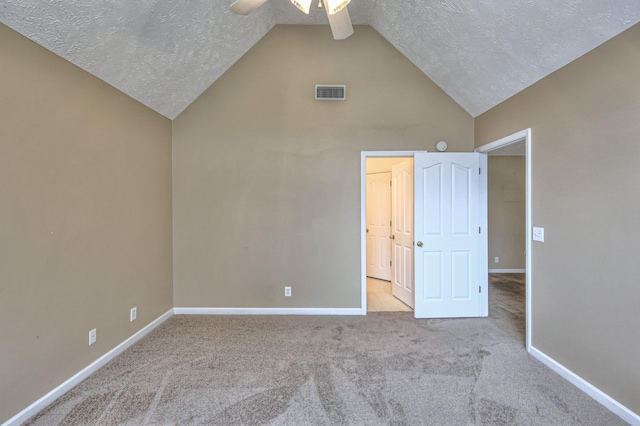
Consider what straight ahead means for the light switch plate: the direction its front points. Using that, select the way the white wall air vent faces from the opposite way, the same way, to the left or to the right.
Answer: to the left

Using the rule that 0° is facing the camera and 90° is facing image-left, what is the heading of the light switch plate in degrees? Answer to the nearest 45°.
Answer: approximately 45°

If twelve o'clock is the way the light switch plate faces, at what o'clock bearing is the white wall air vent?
The white wall air vent is roughly at 1 o'clock from the light switch plate.

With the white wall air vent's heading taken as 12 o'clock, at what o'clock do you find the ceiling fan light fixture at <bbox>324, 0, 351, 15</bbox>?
The ceiling fan light fixture is roughly at 12 o'clock from the white wall air vent.

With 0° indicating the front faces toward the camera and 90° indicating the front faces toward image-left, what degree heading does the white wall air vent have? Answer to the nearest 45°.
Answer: approximately 0°

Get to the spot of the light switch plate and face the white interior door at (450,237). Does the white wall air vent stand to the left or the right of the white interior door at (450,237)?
left

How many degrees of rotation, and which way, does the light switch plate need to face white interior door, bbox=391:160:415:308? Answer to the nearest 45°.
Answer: approximately 45° to its right

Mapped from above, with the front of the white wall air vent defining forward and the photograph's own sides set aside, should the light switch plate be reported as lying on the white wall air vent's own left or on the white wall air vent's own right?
on the white wall air vent's own left
